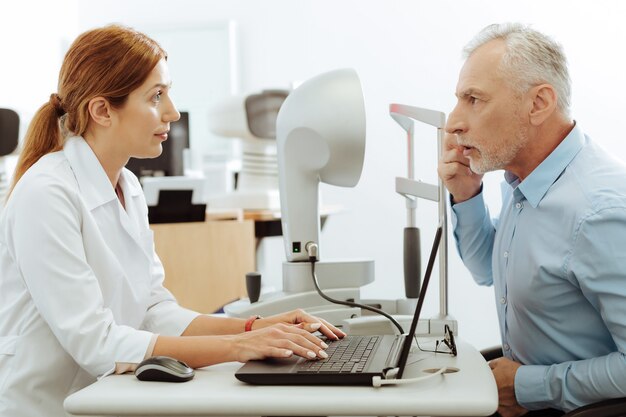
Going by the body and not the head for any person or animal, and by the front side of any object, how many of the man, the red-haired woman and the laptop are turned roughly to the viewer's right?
1

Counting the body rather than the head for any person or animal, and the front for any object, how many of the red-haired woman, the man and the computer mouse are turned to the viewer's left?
1

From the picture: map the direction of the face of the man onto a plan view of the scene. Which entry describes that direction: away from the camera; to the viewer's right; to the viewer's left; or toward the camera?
to the viewer's left

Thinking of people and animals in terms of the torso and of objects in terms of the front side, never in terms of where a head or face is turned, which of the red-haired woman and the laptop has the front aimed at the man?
the red-haired woman

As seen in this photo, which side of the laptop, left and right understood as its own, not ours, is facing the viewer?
left

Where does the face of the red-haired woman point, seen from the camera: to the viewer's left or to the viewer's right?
to the viewer's right

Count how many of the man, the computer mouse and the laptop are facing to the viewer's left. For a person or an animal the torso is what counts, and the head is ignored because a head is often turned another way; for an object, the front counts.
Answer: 2

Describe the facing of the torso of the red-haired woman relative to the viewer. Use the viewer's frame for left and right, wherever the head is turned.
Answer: facing to the right of the viewer

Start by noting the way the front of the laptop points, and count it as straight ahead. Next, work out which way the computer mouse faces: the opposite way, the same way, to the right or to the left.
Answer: the opposite way

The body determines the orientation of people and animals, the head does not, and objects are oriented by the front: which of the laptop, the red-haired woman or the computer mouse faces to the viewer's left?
the laptop

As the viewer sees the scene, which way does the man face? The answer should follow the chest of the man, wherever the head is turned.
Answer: to the viewer's left

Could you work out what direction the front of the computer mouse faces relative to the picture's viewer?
facing to the right of the viewer
